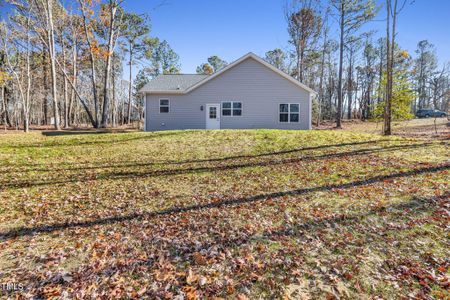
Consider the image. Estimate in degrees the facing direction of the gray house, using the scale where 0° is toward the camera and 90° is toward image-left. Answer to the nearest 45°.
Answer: approximately 180°
